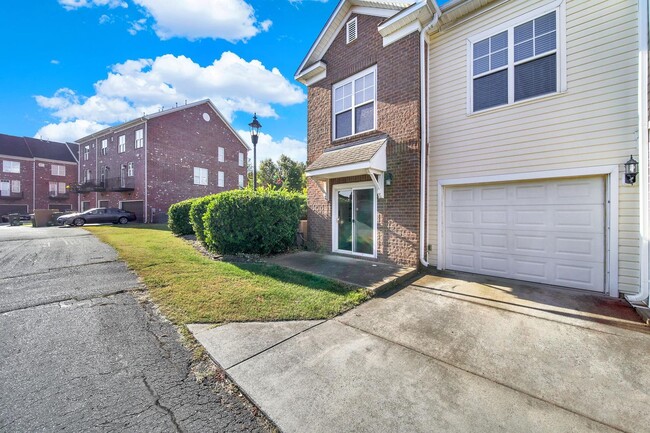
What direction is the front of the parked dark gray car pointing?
to the viewer's left

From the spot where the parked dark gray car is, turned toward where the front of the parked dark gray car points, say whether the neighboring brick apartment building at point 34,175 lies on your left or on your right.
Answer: on your right

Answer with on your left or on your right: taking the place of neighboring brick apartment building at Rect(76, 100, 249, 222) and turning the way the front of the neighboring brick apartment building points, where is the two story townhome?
on your left

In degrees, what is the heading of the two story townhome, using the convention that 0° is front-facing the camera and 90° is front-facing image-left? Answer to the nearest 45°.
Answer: approximately 45°

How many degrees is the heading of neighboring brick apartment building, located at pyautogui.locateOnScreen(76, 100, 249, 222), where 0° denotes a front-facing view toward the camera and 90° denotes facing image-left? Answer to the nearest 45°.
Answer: approximately 45°

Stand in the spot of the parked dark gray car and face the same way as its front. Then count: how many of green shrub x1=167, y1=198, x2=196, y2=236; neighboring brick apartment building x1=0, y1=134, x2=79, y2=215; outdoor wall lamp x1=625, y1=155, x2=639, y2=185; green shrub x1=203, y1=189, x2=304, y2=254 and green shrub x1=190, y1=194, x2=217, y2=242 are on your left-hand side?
4
